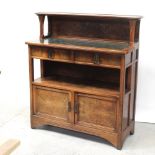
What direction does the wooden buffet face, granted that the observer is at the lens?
facing the viewer and to the left of the viewer
